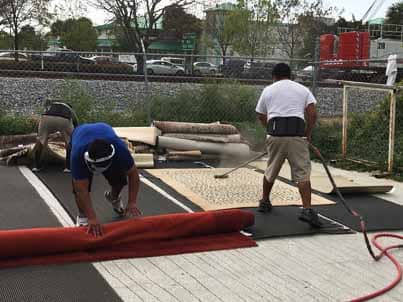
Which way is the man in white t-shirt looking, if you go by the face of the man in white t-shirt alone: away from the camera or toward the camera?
away from the camera

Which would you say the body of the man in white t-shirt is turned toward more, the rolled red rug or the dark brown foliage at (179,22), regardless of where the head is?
the dark brown foliage

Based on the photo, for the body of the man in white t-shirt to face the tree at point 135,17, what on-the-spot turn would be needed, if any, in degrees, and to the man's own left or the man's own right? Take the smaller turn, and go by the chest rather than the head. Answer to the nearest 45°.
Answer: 0° — they already face it

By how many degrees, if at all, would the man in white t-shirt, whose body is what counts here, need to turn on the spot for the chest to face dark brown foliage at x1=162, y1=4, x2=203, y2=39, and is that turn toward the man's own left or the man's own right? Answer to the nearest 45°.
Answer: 0° — they already face it

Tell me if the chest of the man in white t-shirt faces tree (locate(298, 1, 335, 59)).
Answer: yes

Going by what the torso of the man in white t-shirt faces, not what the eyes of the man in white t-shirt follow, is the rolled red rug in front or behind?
behind

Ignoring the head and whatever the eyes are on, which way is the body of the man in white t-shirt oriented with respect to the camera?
away from the camera

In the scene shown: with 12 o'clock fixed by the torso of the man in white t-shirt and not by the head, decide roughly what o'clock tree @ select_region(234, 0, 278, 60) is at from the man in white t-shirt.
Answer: The tree is roughly at 12 o'clock from the man in white t-shirt.
